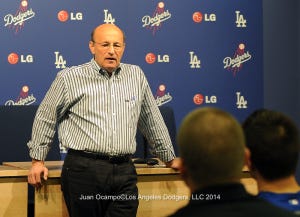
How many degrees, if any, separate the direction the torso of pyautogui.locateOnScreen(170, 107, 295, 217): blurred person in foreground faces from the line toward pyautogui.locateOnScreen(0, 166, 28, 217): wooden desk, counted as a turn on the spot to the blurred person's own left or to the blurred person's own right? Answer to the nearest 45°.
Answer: approximately 45° to the blurred person's own left

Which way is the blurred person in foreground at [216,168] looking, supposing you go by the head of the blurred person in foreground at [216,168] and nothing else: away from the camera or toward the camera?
away from the camera

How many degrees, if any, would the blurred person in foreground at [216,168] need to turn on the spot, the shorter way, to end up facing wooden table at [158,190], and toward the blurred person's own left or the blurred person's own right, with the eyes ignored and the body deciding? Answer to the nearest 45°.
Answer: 0° — they already face it

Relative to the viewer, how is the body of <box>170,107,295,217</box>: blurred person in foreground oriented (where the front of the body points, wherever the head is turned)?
away from the camera

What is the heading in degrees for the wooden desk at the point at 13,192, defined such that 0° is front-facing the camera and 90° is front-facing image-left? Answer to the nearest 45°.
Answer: approximately 0°
